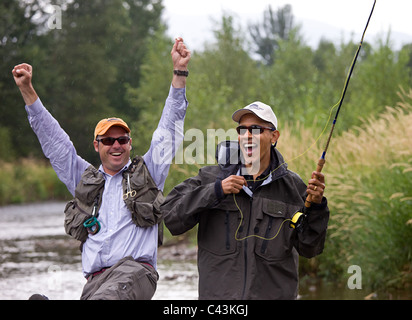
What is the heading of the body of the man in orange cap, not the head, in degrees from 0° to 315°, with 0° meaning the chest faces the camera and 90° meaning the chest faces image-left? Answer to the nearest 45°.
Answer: approximately 0°

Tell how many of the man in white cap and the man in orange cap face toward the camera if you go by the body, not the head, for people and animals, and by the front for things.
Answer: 2

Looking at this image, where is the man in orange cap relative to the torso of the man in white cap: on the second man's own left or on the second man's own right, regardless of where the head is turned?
on the second man's own right

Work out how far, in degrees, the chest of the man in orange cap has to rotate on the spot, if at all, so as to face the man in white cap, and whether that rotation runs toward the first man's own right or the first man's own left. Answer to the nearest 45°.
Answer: approximately 45° to the first man's own left
